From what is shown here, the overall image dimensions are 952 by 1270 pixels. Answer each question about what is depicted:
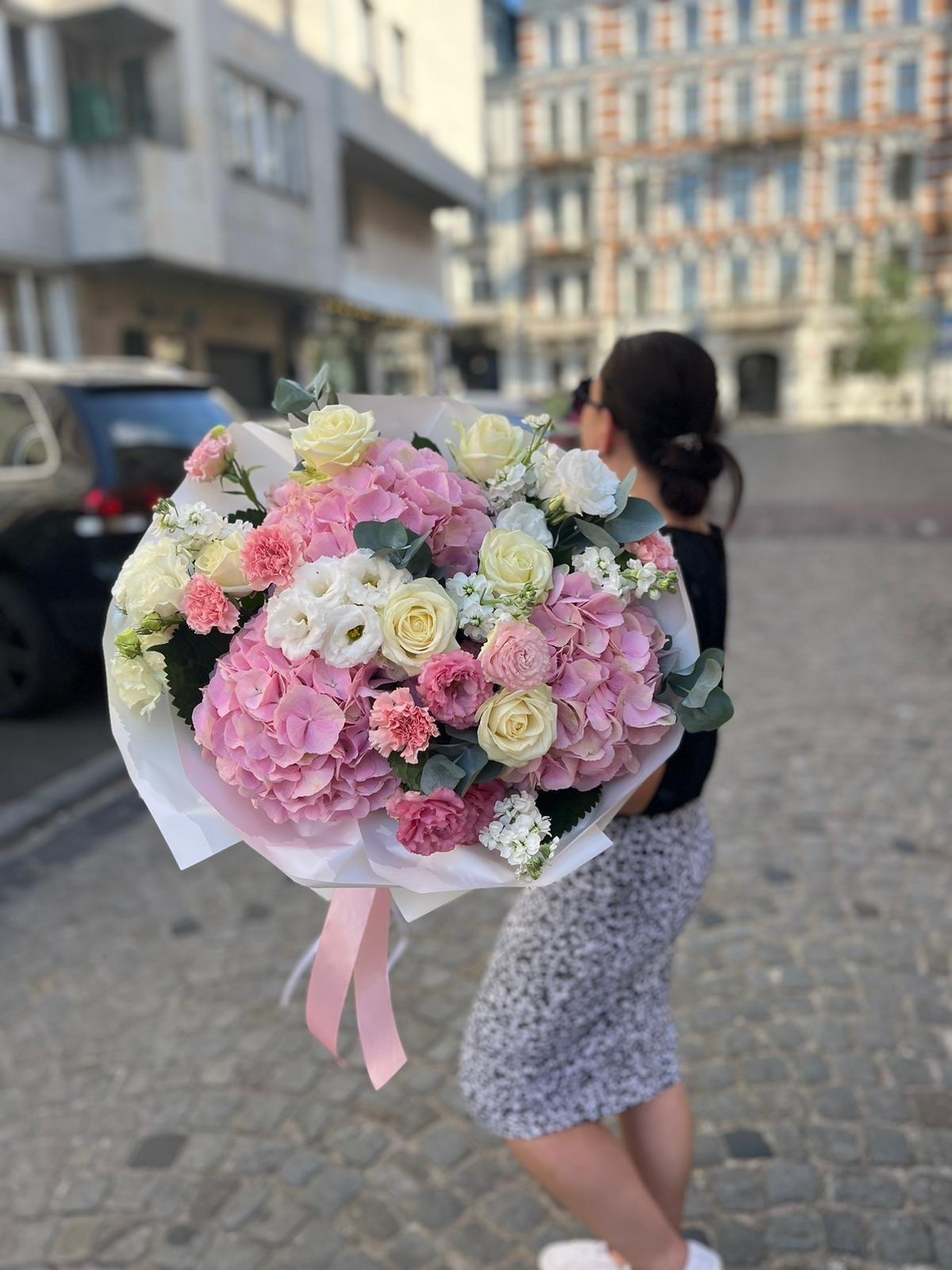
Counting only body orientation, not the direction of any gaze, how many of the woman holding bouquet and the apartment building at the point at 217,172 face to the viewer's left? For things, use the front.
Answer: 1

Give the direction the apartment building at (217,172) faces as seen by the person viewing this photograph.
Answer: facing the viewer and to the right of the viewer

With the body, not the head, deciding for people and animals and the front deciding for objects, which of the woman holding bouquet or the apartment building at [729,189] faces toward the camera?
the apartment building

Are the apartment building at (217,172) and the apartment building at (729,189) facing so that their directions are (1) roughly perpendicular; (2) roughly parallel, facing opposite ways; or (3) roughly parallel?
roughly perpendicular

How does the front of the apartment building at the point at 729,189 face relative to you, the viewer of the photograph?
facing the viewer

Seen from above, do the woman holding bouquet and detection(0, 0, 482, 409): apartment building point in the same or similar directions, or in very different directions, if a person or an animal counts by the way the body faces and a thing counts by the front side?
very different directions

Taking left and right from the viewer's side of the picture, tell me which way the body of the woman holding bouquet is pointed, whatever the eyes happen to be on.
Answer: facing to the left of the viewer

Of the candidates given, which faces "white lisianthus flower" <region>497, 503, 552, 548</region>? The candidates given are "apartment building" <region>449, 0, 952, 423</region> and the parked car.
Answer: the apartment building

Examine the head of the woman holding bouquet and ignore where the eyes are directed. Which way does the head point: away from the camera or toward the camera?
away from the camera

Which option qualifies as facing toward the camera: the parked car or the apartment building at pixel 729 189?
the apartment building

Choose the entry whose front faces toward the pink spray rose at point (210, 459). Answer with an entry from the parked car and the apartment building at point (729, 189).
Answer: the apartment building

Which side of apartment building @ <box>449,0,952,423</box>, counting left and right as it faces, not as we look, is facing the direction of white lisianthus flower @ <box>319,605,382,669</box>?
front

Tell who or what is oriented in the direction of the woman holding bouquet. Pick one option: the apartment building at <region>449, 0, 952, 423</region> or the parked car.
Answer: the apartment building

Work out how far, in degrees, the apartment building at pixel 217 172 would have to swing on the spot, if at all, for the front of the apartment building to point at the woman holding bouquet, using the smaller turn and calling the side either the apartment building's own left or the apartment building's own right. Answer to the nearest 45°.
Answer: approximately 45° to the apartment building's own right

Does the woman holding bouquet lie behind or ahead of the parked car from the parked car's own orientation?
behind
